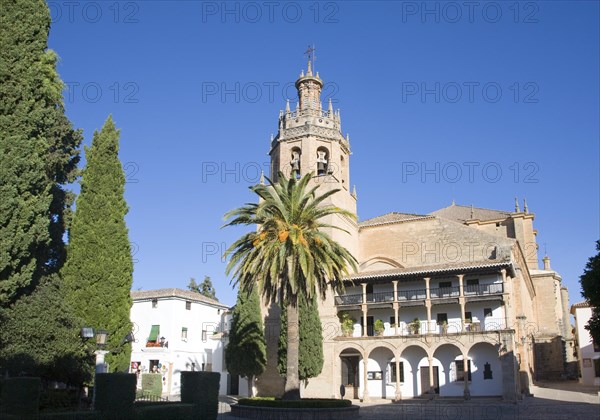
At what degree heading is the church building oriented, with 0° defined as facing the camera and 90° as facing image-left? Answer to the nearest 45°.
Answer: approximately 0°

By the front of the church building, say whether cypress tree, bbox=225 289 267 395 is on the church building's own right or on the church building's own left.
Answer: on the church building's own right

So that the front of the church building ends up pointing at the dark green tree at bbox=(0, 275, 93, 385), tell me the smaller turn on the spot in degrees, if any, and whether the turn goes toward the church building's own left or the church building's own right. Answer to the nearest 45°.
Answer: approximately 45° to the church building's own right

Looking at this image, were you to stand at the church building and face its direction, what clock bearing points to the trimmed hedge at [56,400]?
The trimmed hedge is roughly at 1 o'clock from the church building.

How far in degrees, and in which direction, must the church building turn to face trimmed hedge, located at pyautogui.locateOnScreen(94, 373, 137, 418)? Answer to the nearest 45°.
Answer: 0° — it already faces it

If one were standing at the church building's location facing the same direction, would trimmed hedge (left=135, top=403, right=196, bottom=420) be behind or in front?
in front

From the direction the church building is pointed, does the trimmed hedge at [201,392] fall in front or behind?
in front

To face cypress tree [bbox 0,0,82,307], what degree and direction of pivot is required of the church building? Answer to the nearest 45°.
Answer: approximately 45° to its right

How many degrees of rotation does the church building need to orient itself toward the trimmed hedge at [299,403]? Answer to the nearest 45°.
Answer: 0° — it already faces it
